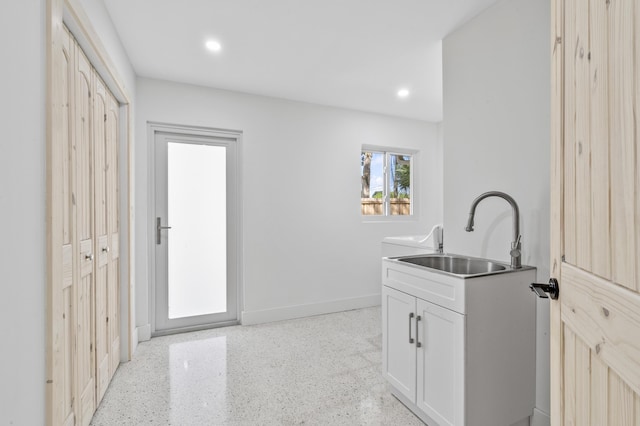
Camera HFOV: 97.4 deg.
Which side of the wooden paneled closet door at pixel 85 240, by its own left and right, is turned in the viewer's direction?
right

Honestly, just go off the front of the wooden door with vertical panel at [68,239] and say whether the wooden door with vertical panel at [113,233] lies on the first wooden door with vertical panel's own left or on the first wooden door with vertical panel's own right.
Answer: on the first wooden door with vertical panel's own left

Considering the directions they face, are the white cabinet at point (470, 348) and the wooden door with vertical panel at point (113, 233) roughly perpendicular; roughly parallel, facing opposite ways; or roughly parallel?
roughly parallel, facing opposite ways

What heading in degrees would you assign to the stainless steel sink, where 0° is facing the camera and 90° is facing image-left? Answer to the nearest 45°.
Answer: approximately 45°

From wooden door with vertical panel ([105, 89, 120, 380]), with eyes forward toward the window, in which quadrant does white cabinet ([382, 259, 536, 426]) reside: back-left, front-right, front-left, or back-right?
front-right

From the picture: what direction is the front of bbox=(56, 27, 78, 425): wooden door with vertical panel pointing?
to the viewer's right

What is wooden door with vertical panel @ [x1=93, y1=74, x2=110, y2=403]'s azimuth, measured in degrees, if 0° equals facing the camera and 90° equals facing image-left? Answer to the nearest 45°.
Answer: approximately 270°

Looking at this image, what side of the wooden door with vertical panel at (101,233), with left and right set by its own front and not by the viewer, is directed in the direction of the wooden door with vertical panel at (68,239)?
right

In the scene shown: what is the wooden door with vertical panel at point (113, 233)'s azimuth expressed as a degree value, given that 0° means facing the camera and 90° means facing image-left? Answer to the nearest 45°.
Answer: approximately 270°

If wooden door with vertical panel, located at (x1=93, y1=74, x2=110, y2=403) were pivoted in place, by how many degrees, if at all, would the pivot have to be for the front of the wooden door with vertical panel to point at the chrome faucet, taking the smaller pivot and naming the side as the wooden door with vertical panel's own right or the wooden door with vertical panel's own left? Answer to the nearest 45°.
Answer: approximately 45° to the wooden door with vertical panel's own right

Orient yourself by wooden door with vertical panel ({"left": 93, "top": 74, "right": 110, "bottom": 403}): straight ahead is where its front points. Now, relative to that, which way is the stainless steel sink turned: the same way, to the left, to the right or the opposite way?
the opposite way

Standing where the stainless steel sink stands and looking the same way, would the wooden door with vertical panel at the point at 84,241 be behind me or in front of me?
in front
